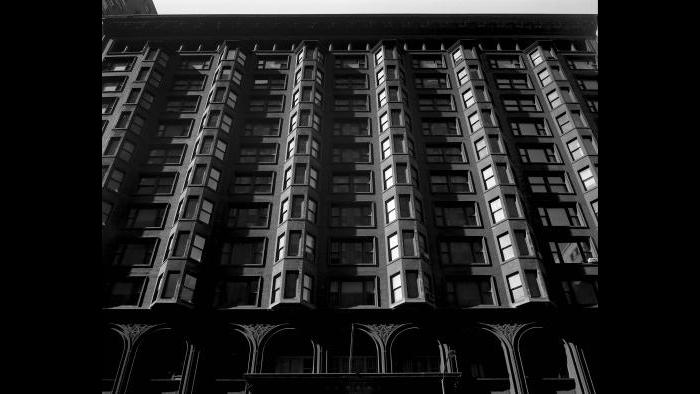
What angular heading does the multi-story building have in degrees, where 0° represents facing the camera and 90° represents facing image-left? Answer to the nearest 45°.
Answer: approximately 0°
